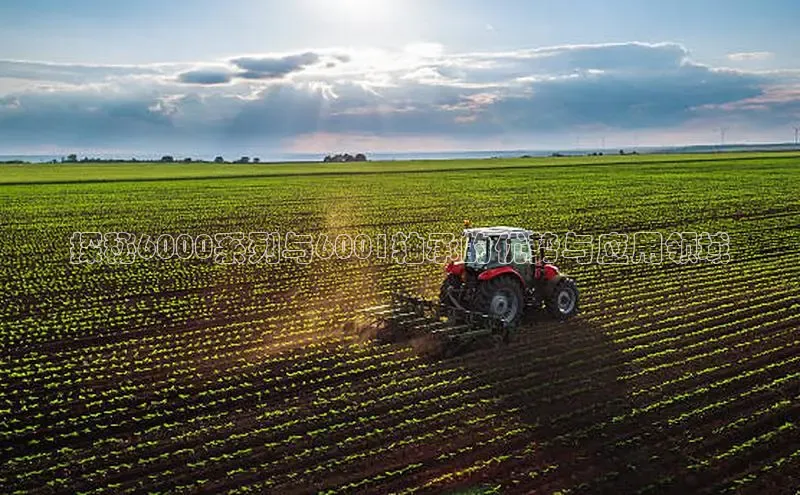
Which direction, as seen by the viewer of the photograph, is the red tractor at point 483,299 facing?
facing away from the viewer and to the right of the viewer
